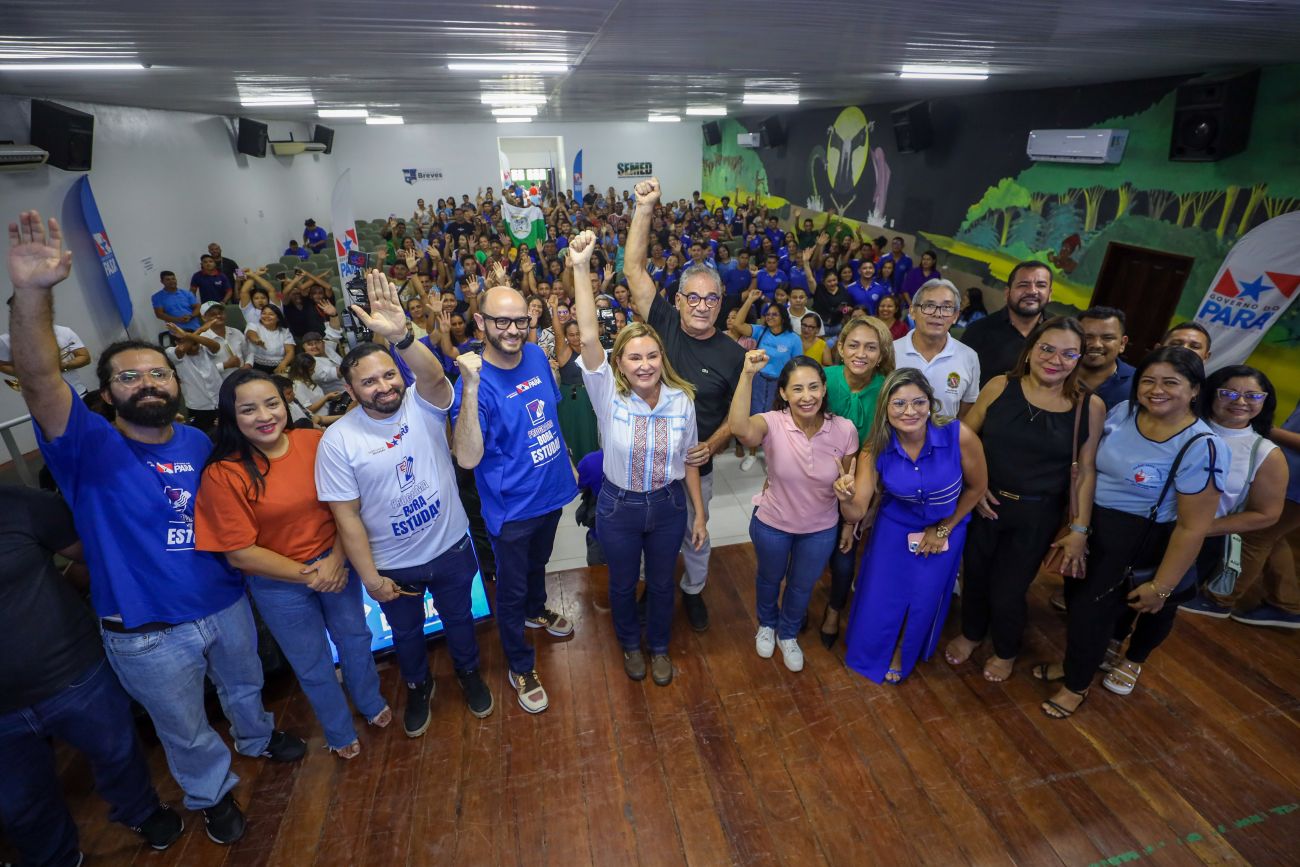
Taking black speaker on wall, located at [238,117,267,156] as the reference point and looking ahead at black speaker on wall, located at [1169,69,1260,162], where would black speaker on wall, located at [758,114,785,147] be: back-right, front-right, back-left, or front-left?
front-left

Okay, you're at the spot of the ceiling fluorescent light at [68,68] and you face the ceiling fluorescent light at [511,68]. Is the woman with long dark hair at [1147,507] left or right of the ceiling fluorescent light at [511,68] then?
right

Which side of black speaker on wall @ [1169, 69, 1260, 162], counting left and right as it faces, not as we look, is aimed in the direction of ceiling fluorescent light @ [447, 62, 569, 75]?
front

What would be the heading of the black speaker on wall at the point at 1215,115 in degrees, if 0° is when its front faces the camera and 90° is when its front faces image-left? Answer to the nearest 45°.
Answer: approximately 45°

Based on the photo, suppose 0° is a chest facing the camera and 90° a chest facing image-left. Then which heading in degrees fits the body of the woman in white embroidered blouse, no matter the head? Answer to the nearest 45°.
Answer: approximately 0°

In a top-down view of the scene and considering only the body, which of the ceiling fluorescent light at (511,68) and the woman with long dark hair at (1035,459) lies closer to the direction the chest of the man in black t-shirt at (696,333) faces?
the woman with long dark hair

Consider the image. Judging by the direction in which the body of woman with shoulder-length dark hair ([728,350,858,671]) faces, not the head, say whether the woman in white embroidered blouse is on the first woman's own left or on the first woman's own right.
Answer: on the first woman's own right

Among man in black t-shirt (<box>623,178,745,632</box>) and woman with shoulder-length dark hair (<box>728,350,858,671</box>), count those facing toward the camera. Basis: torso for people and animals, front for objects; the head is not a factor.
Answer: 2

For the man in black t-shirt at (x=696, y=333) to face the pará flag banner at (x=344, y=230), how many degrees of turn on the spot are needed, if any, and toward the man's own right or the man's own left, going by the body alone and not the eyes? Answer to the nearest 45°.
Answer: approximately 135° to the man's own right

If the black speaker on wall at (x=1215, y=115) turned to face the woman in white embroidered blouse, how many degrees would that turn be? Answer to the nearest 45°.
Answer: approximately 45° to its left

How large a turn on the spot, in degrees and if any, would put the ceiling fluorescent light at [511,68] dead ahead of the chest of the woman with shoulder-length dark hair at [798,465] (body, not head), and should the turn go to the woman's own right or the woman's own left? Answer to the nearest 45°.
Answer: approximately 135° to the woman's own right

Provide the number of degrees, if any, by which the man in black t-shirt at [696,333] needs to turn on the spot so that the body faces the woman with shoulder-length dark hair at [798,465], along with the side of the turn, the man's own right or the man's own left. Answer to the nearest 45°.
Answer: approximately 45° to the man's own left

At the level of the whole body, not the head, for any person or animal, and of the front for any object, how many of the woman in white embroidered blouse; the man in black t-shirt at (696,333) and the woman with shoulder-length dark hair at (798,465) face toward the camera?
3

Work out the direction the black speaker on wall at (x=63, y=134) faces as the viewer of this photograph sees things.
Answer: facing the viewer and to the right of the viewer

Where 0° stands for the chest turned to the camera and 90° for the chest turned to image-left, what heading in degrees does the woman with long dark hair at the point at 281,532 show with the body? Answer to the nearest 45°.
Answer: approximately 315°
